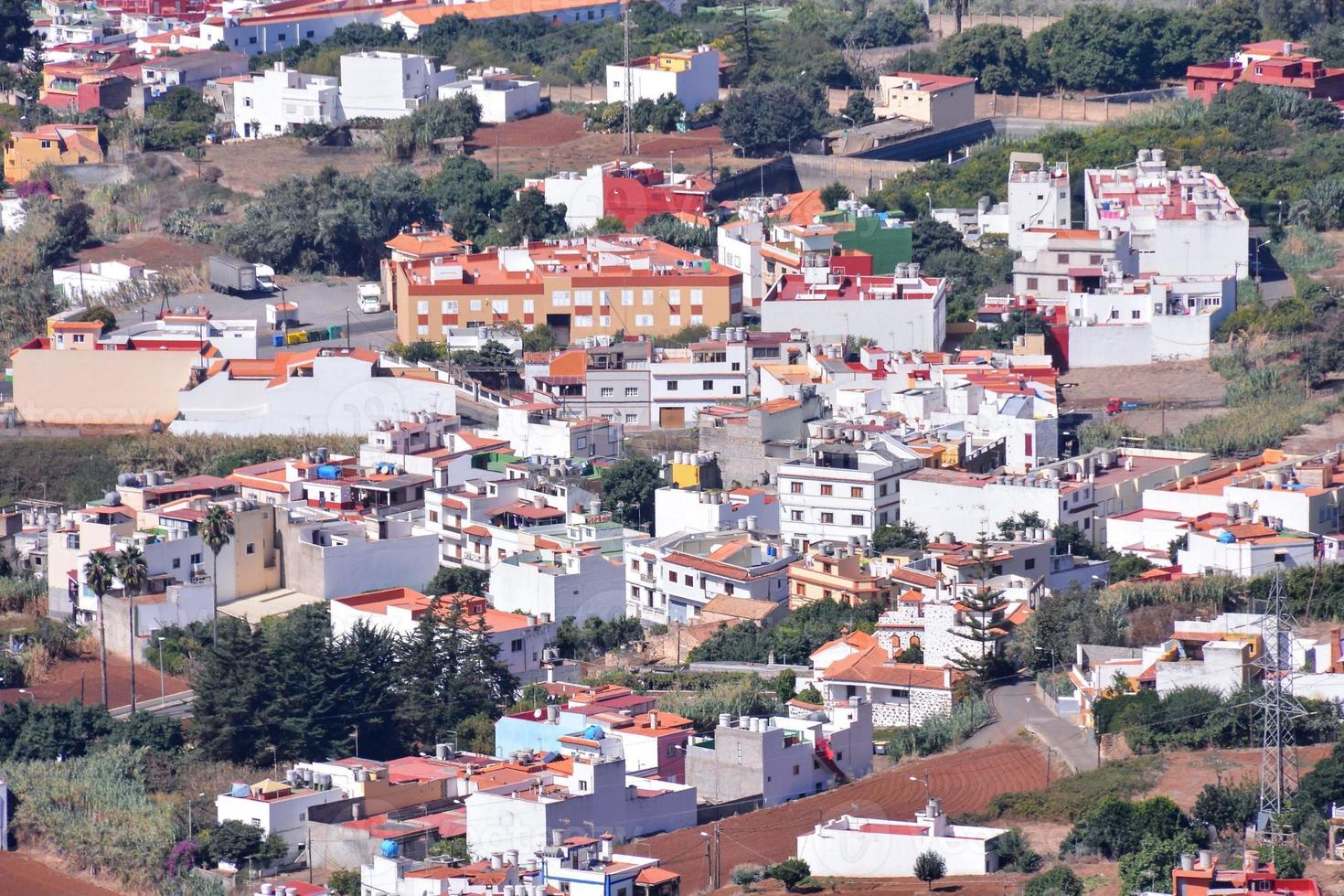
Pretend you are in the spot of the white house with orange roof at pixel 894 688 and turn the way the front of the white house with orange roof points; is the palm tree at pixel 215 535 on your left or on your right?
on your right

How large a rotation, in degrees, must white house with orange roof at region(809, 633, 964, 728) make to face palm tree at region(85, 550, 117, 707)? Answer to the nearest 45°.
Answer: approximately 90° to its right

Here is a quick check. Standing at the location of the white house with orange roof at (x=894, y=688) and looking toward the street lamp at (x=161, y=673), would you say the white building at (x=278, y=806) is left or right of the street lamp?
left

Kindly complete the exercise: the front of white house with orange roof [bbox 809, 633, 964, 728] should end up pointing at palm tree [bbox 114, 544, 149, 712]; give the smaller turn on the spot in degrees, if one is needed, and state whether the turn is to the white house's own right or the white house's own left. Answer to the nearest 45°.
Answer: approximately 90° to the white house's own right

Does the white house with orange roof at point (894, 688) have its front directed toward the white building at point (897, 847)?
yes

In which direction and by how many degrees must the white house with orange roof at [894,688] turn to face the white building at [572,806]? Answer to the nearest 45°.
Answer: approximately 45° to its right

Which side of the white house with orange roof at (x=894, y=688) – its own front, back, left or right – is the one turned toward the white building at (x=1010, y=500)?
back

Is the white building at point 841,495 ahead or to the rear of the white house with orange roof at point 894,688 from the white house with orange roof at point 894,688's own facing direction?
to the rear

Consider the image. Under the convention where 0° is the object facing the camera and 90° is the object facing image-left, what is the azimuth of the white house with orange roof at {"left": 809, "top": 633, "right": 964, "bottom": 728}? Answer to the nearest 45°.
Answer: approximately 0°

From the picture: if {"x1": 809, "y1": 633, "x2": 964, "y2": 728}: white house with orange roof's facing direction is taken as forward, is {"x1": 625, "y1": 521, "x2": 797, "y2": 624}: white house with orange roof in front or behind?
behind
